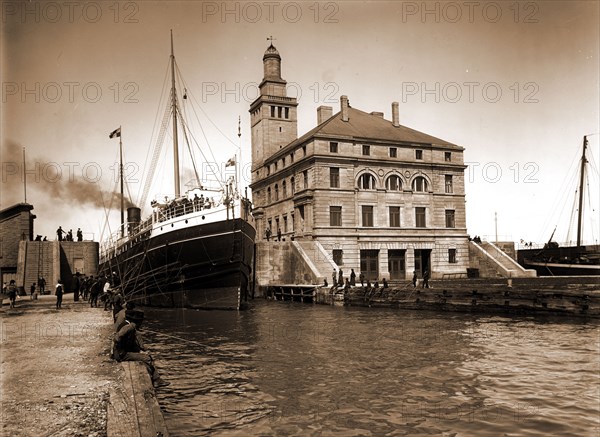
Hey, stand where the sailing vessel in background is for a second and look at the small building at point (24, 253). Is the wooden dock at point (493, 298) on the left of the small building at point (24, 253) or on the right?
left

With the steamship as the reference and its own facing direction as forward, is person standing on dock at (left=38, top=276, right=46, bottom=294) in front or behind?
behind

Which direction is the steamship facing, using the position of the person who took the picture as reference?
facing the viewer and to the right of the viewer

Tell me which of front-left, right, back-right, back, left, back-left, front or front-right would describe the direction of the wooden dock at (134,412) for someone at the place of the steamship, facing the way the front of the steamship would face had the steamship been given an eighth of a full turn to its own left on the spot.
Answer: right

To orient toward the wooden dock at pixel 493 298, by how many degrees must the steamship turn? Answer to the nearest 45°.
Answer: approximately 45° to its left
